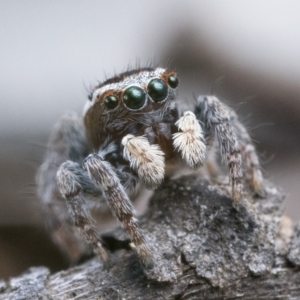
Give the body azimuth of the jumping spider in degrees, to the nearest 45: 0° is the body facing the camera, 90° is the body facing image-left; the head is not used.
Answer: approximately 315°
